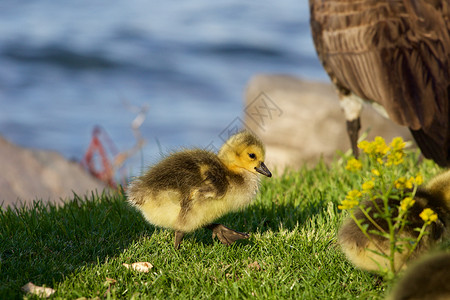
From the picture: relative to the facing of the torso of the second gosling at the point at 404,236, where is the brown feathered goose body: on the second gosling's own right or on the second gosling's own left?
on the second gosling's own left

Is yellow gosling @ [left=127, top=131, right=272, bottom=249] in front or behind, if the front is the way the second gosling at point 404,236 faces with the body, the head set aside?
behind

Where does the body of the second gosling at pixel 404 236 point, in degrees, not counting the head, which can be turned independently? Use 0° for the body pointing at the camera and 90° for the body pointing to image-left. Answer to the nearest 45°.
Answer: approximately 270°

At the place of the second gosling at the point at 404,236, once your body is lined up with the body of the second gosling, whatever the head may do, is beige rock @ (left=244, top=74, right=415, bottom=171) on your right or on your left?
on your left
